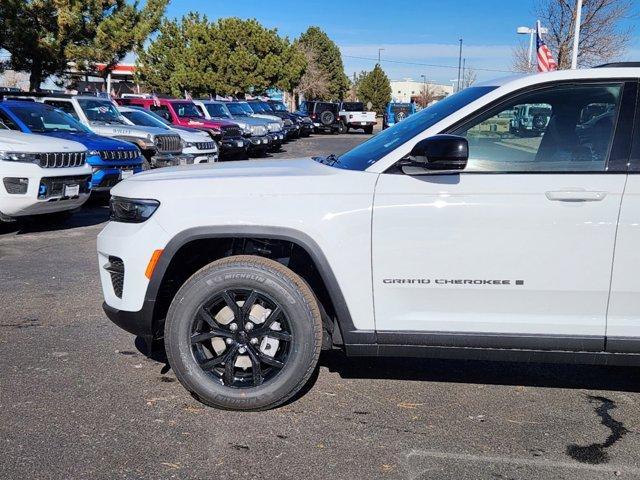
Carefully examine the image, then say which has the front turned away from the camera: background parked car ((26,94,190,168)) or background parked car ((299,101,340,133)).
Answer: background parked car ((299,101,340,133))

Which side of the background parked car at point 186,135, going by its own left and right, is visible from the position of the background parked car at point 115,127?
right

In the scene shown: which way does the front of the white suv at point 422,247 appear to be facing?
to the viewer's left

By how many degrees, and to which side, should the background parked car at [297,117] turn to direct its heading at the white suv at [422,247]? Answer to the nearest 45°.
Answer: approximately 45° to its right

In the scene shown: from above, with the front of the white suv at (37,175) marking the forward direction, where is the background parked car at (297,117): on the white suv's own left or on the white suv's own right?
on the white suv's own left

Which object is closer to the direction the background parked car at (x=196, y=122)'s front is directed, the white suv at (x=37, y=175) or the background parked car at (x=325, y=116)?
the white suv

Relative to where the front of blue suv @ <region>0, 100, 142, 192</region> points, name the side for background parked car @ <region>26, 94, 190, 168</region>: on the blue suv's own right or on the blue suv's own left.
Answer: on the blue suv's own left

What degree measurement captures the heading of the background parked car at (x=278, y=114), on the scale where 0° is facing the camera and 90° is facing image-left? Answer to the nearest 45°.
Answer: approximately 315°

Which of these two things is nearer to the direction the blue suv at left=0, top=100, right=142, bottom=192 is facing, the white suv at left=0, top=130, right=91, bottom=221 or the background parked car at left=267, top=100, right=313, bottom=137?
the white suv

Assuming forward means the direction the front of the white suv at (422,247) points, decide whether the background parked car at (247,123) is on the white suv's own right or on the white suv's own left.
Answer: on the white suv's own right

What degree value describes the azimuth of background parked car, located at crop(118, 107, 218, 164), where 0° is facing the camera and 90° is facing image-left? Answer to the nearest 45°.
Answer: approximately 315°
